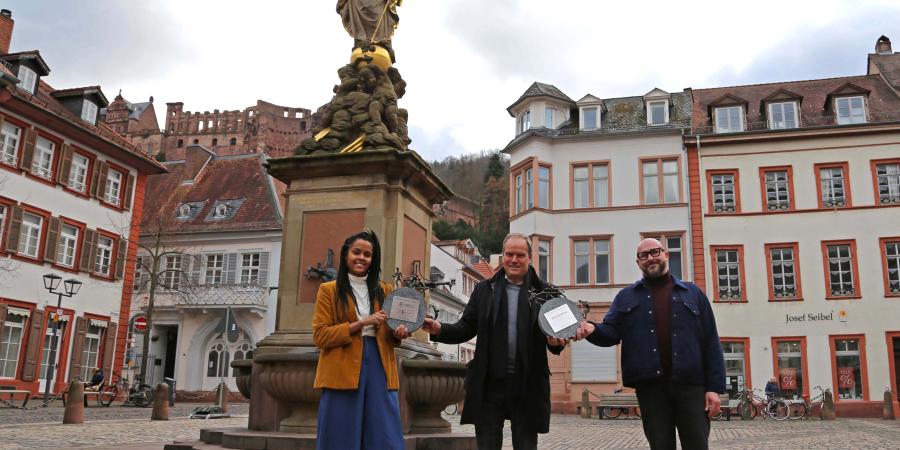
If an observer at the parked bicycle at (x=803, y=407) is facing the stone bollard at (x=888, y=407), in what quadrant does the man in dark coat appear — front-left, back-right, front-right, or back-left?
back-right

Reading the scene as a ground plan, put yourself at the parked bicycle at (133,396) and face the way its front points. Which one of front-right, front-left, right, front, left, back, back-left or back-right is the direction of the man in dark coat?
left

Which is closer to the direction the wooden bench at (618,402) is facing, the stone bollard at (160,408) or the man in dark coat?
the man in dark coat

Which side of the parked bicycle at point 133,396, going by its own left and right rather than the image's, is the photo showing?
left

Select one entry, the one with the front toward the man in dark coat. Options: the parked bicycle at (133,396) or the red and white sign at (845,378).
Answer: the red and white sign

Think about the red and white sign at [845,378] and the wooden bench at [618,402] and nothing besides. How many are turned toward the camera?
2

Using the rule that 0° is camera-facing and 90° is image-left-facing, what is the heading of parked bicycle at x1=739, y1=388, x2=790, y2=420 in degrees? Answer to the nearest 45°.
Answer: approximately 90°

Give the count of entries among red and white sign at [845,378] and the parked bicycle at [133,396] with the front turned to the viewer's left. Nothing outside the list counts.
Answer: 1

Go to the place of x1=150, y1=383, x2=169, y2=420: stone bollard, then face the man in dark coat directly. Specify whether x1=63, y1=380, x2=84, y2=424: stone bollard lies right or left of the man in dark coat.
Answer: right

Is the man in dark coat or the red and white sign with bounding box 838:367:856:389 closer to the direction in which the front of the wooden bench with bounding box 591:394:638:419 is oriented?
the man in dark coat

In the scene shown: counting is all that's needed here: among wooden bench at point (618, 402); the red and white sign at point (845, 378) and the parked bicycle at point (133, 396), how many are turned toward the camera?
2

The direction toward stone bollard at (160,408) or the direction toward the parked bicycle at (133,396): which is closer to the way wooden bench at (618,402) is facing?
the stone bollard
